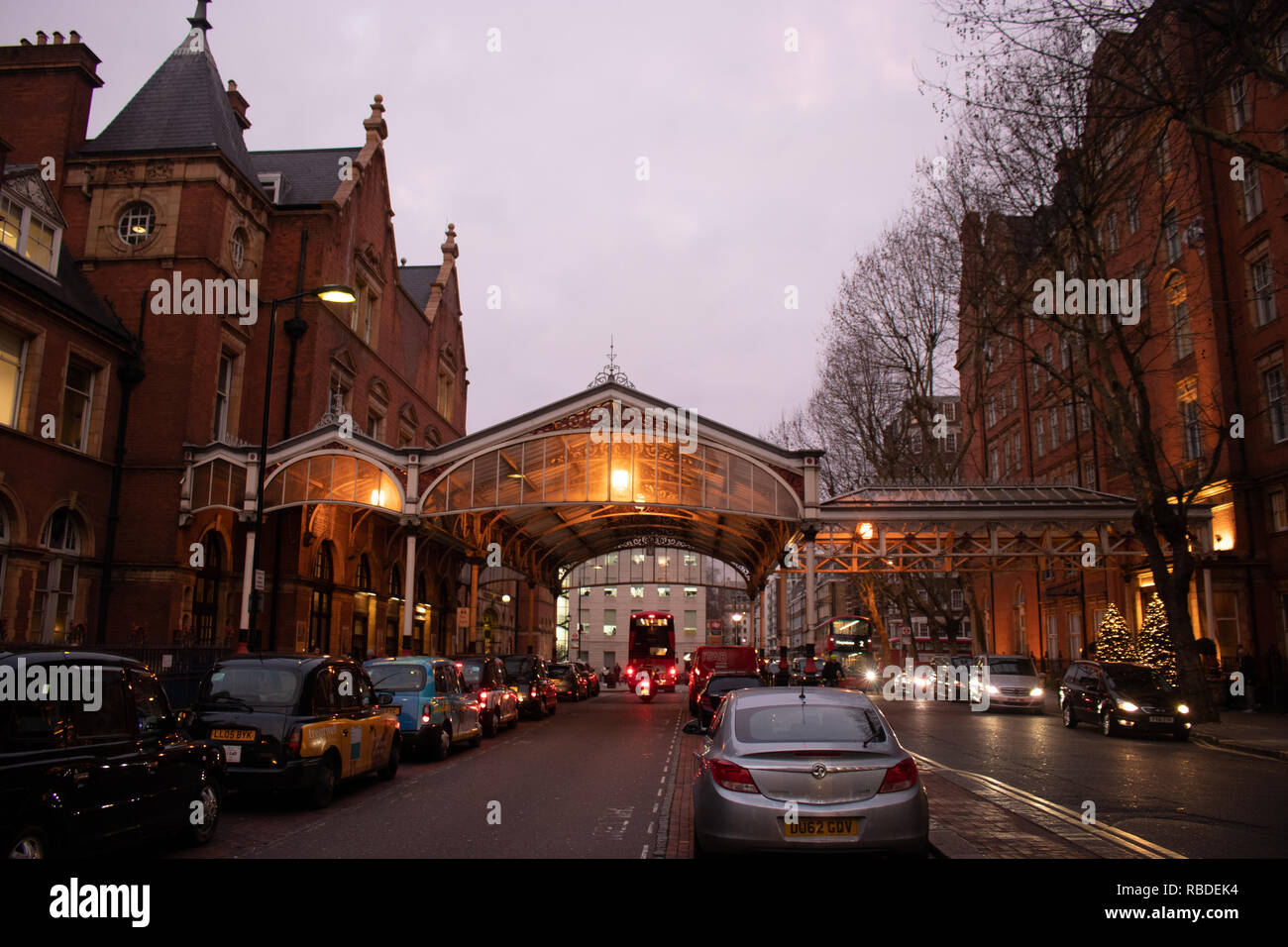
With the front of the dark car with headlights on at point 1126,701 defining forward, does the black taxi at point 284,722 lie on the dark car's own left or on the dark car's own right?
on the dark car's own right

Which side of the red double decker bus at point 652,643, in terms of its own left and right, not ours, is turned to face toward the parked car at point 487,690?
back

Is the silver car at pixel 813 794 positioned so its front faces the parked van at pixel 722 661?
yes

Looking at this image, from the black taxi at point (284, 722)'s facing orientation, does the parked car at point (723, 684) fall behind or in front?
in front

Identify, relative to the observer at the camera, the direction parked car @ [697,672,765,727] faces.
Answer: facing away from the viewer

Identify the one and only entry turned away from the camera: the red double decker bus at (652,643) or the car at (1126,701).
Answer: the red double decker bus

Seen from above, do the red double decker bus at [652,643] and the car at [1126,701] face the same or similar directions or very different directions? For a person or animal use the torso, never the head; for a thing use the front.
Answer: very different directions

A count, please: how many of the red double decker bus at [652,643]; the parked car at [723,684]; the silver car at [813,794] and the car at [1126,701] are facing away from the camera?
3

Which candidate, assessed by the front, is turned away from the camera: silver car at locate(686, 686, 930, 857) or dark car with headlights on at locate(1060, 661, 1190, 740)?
the silver car

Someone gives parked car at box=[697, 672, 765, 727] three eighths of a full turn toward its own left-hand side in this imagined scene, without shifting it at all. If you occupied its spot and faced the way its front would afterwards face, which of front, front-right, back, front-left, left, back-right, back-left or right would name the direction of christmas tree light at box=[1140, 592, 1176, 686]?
back

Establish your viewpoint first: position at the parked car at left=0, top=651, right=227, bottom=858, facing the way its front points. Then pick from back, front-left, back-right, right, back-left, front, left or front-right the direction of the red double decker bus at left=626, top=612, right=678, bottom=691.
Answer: front

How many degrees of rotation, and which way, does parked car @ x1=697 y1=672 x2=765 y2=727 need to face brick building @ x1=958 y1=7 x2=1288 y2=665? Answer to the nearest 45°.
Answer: approximately 45° to its right

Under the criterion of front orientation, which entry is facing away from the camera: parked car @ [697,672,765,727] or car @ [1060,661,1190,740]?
parked car @ [697,672,765,727]

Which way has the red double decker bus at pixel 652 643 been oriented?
away from the camera

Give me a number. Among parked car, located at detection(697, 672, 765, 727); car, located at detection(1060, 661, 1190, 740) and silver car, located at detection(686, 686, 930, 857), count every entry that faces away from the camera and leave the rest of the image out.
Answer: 2

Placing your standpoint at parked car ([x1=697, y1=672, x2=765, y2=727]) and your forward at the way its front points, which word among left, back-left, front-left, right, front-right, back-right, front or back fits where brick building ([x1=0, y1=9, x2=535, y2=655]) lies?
left

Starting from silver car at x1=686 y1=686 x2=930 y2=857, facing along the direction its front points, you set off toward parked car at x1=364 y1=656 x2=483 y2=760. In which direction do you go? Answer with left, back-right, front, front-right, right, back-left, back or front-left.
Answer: front-left

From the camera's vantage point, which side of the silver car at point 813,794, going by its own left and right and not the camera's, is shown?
back

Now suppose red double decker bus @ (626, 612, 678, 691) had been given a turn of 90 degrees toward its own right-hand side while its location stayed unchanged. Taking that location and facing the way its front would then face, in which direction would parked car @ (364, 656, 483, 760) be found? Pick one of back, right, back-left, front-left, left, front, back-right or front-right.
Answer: right

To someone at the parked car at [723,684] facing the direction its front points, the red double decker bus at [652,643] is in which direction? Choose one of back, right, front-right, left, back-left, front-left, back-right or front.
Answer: front
